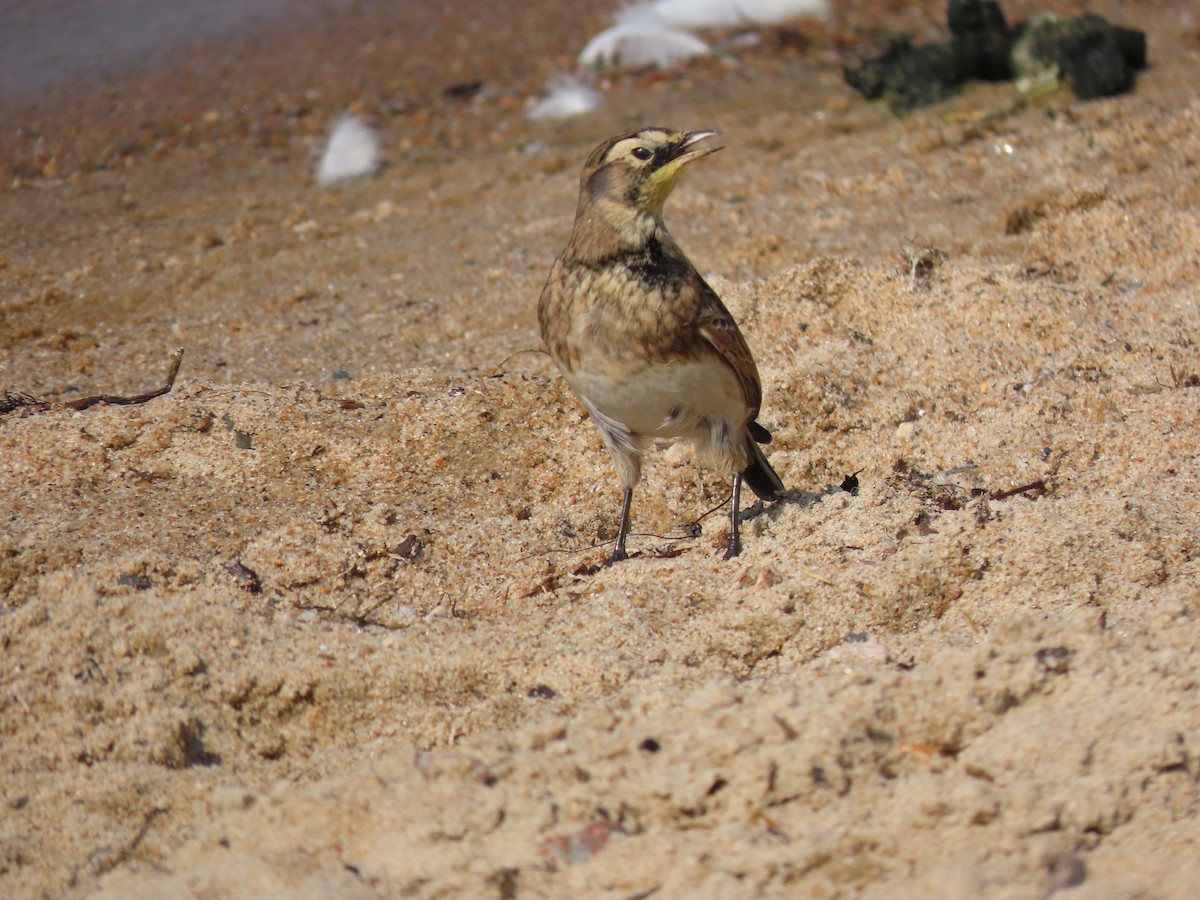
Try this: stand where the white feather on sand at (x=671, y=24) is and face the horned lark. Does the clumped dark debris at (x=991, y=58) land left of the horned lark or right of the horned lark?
left

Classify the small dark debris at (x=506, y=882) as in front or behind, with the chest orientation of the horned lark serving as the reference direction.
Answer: in front

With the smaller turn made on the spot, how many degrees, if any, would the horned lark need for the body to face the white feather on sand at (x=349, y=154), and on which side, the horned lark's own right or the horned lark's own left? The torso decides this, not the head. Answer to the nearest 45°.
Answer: approximately 135° to the horned lark's own right

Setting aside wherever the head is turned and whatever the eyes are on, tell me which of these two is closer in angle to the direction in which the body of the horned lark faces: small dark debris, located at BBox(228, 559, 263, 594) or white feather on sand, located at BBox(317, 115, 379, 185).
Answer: the small dark debris

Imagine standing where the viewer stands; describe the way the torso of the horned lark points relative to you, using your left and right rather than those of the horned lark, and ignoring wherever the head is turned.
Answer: facing the viewer and to the left of the viewer

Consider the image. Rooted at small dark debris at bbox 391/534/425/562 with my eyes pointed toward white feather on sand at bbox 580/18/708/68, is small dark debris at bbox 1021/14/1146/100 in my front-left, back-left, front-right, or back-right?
front-right

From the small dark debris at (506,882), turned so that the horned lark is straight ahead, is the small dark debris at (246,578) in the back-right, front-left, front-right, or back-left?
front-left

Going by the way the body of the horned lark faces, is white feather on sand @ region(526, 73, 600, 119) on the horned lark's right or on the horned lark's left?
on the horned lark's right

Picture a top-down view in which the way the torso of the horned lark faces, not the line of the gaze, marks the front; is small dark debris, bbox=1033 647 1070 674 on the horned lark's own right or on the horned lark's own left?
on the horned lark's own left

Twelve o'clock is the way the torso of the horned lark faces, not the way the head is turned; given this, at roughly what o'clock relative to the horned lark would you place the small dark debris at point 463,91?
The small dark debris is roughly at 4 o'clock from the horned lark.

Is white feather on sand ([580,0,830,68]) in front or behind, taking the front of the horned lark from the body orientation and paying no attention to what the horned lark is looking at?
behind
